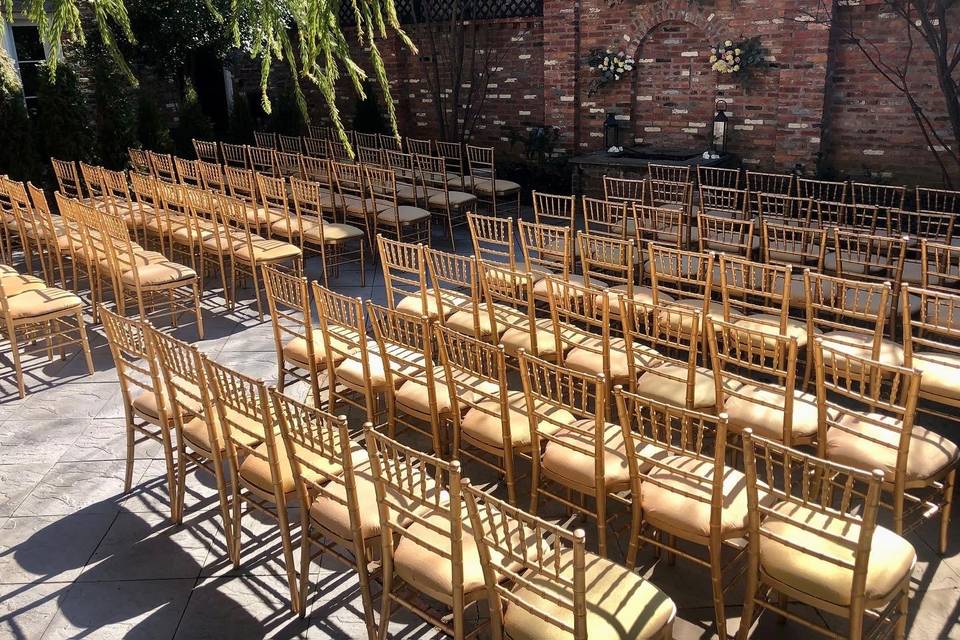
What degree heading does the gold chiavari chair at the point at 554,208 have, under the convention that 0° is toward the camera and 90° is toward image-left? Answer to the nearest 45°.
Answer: approximately 225°

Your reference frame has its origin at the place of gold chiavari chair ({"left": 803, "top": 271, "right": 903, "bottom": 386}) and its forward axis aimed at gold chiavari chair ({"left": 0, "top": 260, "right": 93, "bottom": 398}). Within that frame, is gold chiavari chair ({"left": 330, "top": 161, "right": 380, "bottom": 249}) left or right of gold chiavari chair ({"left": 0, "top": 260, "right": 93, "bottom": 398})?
right

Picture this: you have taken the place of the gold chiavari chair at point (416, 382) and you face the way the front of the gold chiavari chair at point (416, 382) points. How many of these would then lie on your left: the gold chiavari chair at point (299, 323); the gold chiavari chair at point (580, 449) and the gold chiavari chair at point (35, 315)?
2

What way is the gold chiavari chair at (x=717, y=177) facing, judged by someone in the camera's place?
facing away from the viewer

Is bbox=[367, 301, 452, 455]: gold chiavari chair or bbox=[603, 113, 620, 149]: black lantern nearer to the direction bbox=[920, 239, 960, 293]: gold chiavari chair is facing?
the black lantern

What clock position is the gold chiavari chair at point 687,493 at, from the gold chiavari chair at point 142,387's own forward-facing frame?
the gold chiavari chair at point 687,493 is roughly at 3 o'clock from the gold chiavari chair at point 142,387.

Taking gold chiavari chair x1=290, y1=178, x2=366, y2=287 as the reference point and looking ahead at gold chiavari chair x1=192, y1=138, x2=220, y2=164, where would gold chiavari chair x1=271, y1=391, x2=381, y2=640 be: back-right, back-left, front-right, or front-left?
back-left

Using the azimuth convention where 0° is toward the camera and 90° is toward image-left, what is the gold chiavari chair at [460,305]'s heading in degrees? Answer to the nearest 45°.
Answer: approximately 225°
